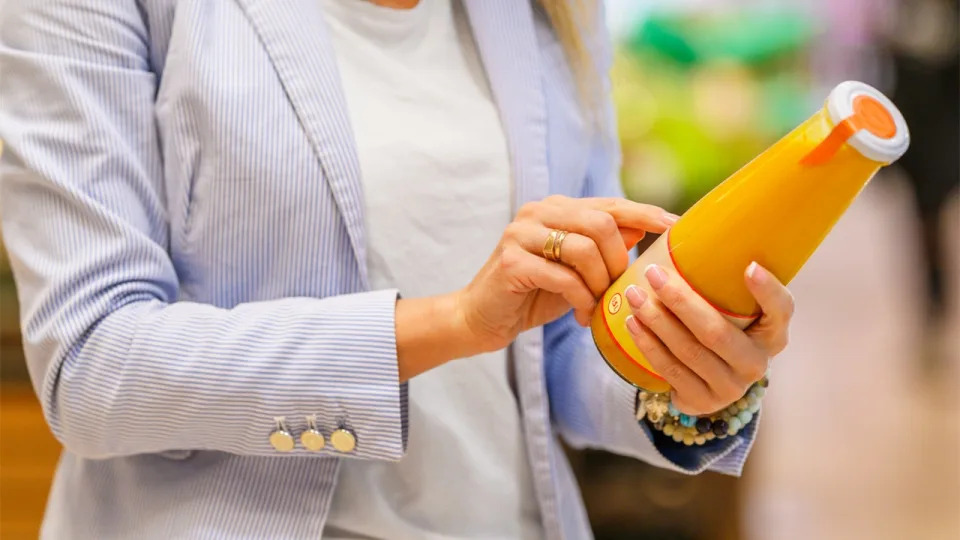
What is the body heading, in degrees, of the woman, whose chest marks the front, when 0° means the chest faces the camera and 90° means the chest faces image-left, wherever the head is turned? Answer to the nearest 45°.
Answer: approximately 315°
